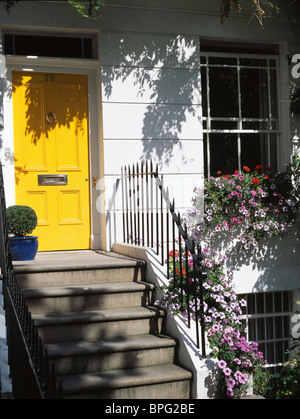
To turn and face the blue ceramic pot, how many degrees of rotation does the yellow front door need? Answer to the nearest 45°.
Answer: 0° — it already faces it

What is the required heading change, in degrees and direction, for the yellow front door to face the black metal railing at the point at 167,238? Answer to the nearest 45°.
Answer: approximately 45° to its left

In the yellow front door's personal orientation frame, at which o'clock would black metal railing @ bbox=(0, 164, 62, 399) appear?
The black metal railing is roughly at 12 o'clock from the yellow front door.

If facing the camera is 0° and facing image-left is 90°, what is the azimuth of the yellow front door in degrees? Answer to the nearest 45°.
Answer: approximately 0°
